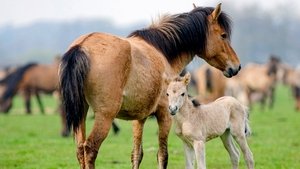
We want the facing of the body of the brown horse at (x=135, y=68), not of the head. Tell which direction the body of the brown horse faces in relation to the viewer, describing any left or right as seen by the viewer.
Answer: facing away from the viewer and to the right of the viewer

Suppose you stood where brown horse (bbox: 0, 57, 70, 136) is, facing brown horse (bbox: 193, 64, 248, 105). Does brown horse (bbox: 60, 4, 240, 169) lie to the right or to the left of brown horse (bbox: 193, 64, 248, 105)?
right

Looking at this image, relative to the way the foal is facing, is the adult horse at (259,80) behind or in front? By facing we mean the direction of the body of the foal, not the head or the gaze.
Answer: behind

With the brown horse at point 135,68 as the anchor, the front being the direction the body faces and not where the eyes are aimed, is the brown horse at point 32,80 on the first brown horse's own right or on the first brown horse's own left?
on the first brown horse's own left

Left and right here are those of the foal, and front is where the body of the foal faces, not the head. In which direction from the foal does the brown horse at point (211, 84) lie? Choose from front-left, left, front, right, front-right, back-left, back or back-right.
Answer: back-right

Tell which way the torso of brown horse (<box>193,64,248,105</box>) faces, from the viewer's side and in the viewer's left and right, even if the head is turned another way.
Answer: facing away from the viewer and to the right of the viewer

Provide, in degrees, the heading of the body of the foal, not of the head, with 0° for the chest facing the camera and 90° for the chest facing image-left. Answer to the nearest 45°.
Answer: approximately 45°

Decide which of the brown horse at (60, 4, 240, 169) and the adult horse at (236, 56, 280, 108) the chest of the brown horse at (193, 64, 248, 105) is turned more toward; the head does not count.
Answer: the adult horse

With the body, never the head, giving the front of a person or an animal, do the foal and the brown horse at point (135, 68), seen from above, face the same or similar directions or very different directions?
very different directions

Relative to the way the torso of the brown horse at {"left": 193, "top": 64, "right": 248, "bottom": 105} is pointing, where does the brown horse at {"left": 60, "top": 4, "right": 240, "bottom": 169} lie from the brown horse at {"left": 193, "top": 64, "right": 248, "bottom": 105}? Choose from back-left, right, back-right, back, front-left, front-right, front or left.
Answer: back-right
